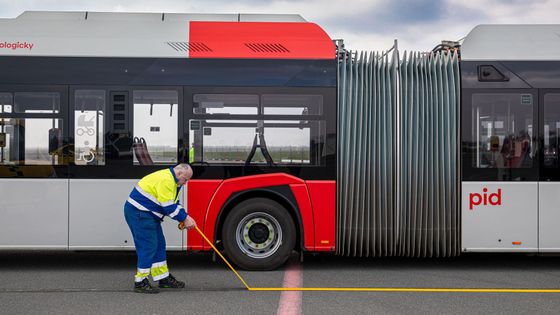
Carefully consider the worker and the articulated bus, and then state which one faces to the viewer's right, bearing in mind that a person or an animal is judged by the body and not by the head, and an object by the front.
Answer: the worker

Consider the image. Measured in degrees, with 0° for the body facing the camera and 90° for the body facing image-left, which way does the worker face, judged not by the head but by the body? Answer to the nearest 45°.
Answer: approximately 270°

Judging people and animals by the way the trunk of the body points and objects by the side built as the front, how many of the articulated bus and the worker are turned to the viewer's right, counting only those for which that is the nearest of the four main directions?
1

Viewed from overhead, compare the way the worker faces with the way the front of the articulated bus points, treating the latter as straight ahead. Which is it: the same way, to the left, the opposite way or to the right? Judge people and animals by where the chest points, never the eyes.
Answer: the opposite way

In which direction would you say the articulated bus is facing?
to the viewer's left

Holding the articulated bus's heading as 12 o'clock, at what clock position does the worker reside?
The worker is roughly at 10 o'clock from the articulated bus.
